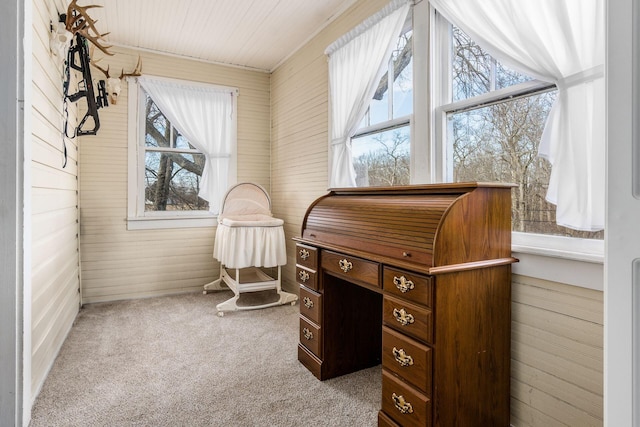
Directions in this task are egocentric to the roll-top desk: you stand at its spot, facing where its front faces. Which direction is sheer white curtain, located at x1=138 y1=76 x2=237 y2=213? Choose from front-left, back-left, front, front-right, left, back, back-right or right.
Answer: right

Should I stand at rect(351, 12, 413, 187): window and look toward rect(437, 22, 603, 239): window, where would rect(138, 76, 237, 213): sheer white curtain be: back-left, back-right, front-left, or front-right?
back-right

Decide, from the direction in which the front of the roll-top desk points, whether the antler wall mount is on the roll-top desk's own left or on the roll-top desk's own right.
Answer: on the roll-top desk's own right

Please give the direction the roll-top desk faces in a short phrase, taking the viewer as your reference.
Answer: facing the viewer and to the left of the viewer

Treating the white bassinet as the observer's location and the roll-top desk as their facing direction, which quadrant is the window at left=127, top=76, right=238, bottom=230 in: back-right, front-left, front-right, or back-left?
back-right

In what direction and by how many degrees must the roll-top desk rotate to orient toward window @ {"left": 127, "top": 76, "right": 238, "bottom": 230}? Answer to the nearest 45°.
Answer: approximately 90° to its right

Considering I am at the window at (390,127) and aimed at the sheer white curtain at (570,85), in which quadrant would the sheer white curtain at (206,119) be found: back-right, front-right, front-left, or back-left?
back-right

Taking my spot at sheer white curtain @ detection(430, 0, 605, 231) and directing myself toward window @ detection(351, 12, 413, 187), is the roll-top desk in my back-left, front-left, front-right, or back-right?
front-left
